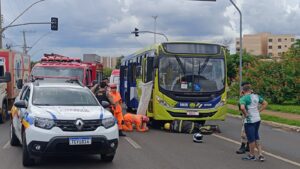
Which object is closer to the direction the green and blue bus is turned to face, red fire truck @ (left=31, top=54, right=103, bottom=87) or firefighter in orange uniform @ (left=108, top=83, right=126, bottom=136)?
the firefighter in orange uniform

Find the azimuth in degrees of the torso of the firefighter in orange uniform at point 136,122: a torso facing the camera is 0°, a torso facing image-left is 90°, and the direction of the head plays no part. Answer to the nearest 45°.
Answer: approximately 270°

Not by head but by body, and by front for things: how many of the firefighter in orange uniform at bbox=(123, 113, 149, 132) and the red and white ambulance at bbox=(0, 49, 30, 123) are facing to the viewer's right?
1

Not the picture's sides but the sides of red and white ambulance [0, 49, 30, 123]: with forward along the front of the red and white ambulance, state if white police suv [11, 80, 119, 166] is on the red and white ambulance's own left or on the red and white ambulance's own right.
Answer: on the red and white ambulance's own left

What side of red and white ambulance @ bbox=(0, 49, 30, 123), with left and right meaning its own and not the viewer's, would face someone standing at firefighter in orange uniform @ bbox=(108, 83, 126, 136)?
left

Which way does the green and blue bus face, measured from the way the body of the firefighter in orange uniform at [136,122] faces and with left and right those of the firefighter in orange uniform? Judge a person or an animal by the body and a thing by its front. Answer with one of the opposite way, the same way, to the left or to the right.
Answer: to the right

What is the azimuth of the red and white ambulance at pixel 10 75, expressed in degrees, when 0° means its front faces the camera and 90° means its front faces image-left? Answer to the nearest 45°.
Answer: approximately 45°

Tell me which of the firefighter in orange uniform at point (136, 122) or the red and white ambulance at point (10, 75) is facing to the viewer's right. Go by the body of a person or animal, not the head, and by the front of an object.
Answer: the firefighter in orange uniform
